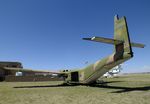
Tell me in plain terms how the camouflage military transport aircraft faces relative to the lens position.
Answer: facing away from the viewer and to the left of the viewer
